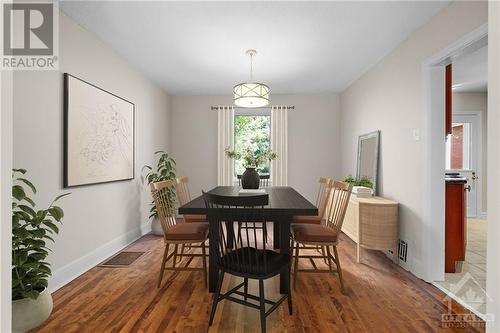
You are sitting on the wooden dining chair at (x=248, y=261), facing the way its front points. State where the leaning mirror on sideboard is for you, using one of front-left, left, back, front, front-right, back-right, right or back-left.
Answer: front

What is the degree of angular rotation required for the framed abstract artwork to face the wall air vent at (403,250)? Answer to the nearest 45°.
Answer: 0° — it already faces it

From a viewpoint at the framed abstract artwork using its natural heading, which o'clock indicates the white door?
The white door is roughly at 11 o'clock from the framed abstract artwork.

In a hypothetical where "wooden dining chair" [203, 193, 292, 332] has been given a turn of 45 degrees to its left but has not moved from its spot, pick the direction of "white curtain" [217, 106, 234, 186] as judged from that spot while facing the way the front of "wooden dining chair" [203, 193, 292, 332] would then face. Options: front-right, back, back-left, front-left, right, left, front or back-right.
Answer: front

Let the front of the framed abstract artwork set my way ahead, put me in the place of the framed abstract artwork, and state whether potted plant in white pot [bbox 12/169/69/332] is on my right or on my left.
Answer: on my right

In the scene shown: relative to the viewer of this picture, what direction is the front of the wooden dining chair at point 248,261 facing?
facing away from the viewer and to the right of the viewer

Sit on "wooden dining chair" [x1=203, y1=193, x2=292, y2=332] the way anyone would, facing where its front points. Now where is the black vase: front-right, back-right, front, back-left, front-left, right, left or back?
front-left

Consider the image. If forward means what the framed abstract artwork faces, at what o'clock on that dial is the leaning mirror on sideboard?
The leaning mirror on sideboard is roughly at 11 o'clock from the framed abstract artwork.

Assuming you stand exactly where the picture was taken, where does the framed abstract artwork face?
facing the viewer and to the right of the viewer

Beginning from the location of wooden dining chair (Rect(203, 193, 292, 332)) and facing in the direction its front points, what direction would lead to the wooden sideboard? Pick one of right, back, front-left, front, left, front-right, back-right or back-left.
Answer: front

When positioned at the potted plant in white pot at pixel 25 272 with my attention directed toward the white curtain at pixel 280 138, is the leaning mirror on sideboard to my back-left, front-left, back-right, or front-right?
front-right

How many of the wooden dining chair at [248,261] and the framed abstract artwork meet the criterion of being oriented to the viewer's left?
0

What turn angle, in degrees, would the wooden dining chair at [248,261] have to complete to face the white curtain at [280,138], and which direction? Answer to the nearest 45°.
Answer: approximately 45° to its left
